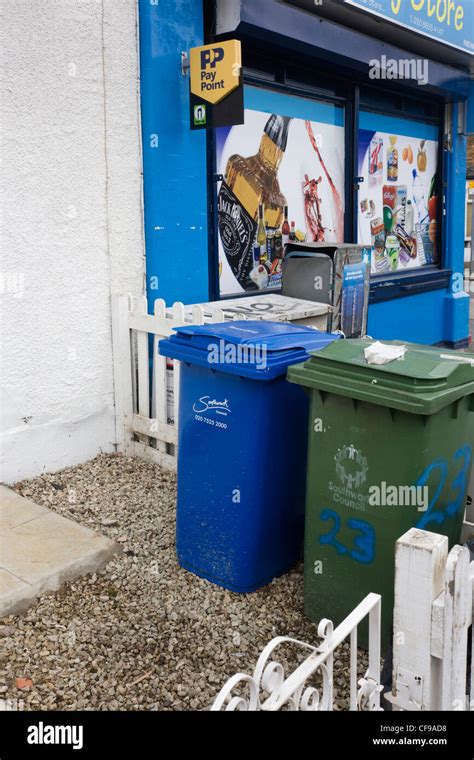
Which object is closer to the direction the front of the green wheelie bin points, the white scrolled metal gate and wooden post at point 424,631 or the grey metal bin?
the white scrolled metal gate and wooden post

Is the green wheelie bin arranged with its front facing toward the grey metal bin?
no

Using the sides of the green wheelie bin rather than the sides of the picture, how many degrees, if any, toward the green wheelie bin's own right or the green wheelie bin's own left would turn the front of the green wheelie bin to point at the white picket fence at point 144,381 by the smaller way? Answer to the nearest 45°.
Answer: approximately 90° to the green wheelie bin's own right

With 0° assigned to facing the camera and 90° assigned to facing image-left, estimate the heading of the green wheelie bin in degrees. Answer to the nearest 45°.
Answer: approximately 45°

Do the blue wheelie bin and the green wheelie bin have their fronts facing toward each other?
no

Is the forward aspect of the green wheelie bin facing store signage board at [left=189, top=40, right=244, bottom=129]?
no

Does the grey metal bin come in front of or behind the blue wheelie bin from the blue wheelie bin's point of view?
behind

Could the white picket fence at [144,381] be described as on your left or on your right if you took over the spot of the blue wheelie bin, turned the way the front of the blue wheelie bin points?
on your right

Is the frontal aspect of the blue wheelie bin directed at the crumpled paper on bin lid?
no

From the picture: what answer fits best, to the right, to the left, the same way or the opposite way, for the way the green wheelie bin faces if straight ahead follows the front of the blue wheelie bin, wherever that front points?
the same way

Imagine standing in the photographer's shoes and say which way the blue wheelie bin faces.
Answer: facing the viewer and to the left of the viewer

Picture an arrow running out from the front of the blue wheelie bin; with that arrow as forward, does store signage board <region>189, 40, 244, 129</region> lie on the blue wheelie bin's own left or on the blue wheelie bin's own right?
on the blue wheelie bin's own right

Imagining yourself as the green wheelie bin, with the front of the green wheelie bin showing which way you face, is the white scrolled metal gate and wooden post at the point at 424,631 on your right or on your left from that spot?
on your left

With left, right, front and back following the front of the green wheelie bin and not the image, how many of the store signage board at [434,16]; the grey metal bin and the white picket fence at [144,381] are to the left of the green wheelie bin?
0

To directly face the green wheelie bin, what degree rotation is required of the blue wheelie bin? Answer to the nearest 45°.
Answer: approximately 90° to its left

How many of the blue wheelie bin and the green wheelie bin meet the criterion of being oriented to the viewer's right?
0
